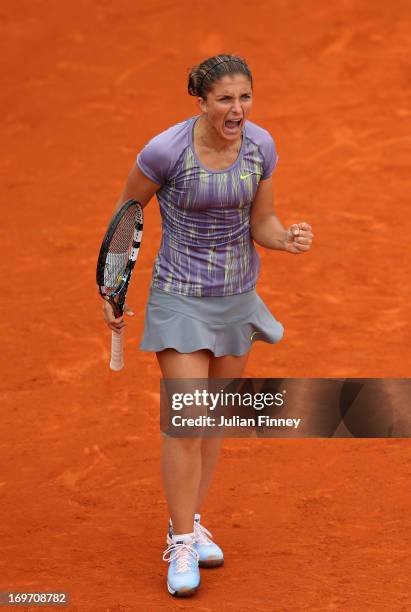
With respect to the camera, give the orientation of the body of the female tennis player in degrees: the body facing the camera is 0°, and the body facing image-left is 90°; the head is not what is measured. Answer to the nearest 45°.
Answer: approximately 315°
